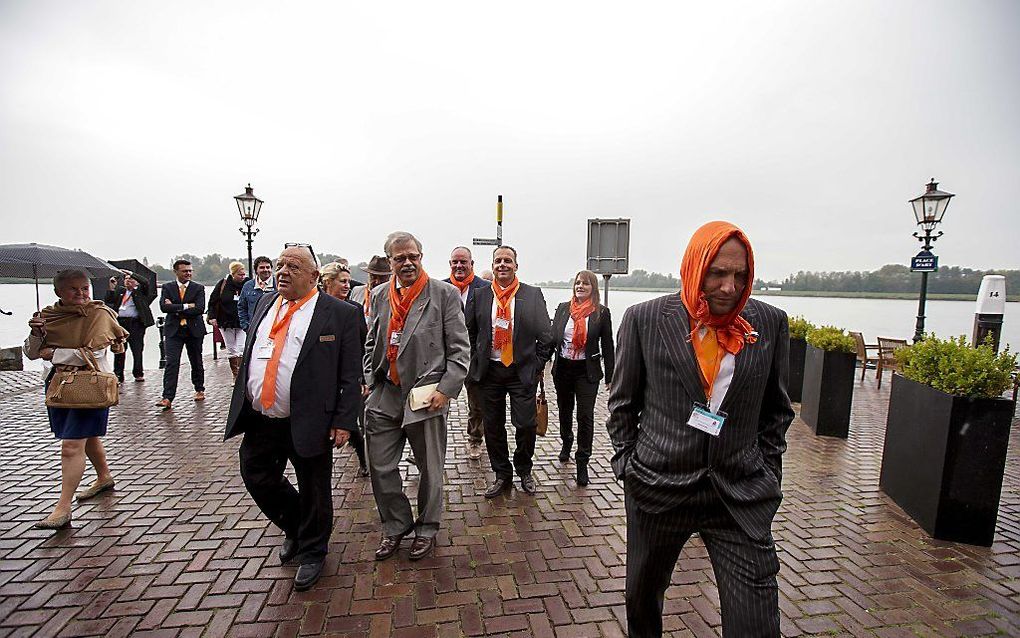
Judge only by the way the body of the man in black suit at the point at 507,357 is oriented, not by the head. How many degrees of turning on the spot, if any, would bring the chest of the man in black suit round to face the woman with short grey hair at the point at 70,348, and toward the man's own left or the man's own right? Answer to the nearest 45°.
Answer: approximately 90° to the man's own right

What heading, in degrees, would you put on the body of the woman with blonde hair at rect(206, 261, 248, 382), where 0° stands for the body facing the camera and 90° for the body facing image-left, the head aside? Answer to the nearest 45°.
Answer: approximately 315°

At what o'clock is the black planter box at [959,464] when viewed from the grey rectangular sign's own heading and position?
The black planter box is roughly at 5 o'clock from the grey rectangular sign.

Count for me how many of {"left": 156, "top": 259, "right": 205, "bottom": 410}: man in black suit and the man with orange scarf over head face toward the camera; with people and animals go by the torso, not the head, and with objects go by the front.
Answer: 2

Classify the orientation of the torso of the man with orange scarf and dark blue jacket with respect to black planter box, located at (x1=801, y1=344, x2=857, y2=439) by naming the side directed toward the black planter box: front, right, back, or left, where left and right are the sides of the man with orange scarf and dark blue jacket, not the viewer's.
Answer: left

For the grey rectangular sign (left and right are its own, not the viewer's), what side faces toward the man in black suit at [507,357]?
back

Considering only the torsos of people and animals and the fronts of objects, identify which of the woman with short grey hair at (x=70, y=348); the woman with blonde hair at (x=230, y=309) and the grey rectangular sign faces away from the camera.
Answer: the grey rectangular sign

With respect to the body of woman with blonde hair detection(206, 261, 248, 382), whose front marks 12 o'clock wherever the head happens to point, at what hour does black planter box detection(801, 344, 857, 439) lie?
The black planter box is roughly at 12 o'clock from the woman with blonde hair.

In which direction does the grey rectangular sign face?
away from the camera

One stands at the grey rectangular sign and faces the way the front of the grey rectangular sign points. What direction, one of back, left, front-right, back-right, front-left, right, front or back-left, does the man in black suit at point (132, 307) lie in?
left

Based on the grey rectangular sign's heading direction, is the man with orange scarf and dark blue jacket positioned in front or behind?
behind
